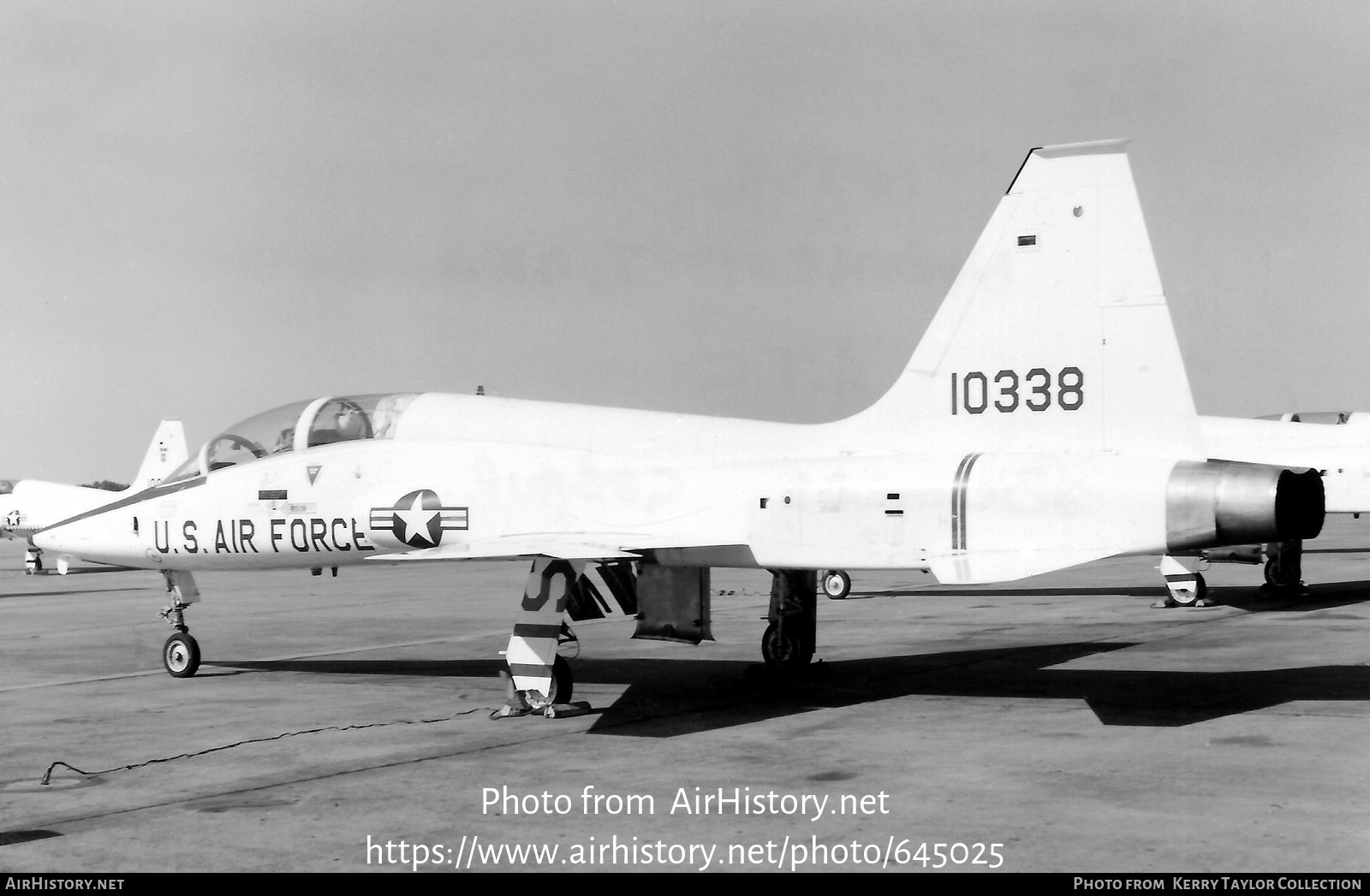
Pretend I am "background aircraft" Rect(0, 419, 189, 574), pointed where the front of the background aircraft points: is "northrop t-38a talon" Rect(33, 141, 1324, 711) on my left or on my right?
on my left

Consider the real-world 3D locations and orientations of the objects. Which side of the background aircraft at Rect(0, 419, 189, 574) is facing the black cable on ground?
left

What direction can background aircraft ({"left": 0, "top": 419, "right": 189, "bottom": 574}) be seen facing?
to the viewer's left
